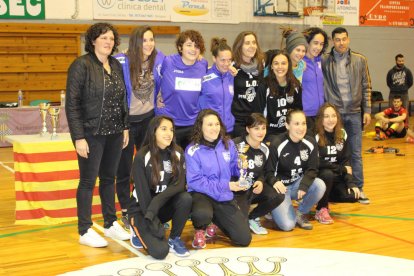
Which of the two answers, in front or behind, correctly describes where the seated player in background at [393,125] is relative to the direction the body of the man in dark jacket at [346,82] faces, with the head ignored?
behind

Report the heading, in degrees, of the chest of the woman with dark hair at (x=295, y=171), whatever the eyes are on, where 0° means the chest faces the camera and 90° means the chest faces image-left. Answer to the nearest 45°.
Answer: approximately 0°

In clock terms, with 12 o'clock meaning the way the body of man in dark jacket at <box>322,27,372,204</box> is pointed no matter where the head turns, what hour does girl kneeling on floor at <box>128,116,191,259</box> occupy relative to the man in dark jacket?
The girl kneeling on floor is roughly at 1 o'clock from the man in dark jacket.

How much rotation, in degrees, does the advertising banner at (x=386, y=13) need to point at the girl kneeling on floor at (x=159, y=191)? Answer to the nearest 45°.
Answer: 0° — it already faces them

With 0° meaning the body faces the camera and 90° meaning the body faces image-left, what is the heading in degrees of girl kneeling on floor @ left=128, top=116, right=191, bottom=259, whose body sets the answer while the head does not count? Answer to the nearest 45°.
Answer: approximately 315°

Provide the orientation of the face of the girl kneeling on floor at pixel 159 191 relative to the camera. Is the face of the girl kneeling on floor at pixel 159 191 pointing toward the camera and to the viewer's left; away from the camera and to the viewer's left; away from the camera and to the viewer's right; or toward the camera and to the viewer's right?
toward the camera and to the viewer's right

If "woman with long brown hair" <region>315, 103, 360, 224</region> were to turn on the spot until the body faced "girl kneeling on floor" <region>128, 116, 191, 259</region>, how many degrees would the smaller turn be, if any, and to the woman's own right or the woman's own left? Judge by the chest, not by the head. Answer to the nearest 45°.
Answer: approximately 45° to the woman's own right
